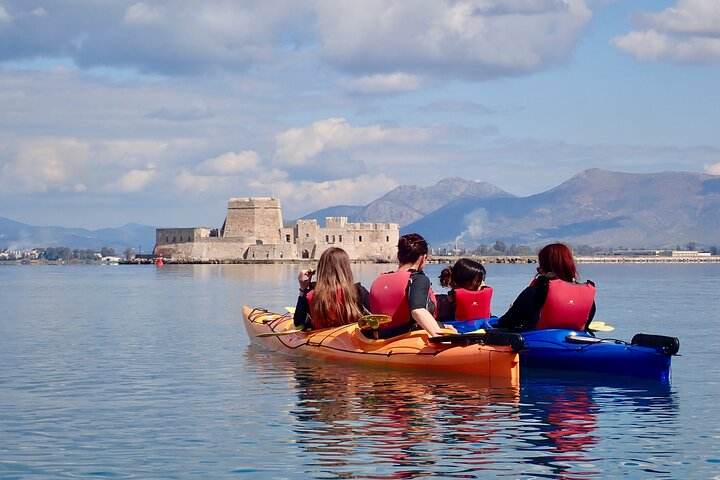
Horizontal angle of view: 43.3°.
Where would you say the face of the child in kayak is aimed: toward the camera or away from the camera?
away from the camera

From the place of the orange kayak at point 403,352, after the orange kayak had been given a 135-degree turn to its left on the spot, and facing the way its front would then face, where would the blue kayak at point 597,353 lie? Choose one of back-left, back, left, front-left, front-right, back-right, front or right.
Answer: left

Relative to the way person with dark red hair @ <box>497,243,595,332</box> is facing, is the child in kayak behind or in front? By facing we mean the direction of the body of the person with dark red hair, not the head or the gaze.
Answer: in front

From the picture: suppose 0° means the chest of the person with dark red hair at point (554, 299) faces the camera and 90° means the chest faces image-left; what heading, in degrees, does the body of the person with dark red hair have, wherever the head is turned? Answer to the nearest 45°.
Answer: approximately 135°

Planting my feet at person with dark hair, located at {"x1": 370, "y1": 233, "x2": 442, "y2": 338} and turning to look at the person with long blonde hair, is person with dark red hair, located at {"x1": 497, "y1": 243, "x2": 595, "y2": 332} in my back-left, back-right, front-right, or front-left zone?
back-right

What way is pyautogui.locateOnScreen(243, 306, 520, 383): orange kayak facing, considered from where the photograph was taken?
facing away from the viewer and to the left of the viewer

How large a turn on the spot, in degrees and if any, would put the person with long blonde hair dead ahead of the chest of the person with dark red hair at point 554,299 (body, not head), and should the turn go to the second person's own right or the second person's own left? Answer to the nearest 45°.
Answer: approximately 45° to the second person's own left

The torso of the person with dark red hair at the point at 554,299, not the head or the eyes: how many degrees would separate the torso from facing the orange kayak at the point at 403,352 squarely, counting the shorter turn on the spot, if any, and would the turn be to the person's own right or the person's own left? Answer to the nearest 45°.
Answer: approximately 45° to the person's own left

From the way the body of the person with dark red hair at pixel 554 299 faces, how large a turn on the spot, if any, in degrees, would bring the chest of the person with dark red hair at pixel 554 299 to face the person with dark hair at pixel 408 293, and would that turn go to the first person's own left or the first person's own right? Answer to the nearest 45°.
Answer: approximately 45° to the first person's own left
